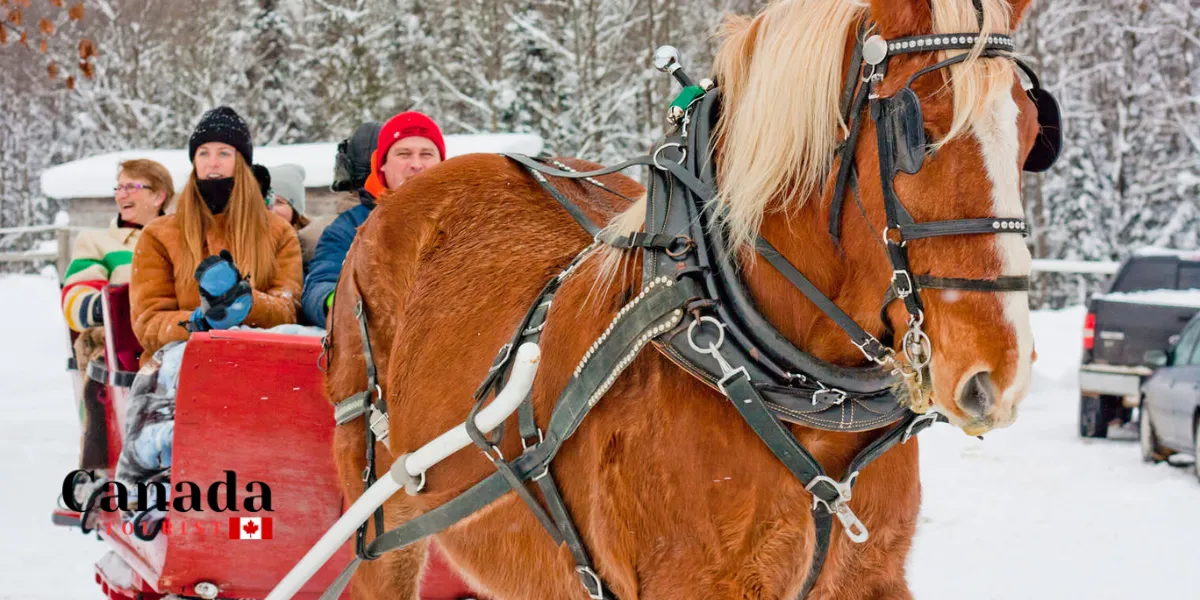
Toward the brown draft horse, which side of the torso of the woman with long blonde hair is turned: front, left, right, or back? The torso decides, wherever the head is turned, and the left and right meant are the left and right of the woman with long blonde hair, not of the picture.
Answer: front

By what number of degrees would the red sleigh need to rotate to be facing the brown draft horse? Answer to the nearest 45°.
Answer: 0° — it already faces it

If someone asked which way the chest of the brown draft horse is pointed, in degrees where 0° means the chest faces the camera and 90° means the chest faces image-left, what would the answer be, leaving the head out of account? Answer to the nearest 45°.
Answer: approximately 315°

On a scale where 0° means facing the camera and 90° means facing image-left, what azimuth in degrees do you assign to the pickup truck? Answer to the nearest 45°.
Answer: approximately 180°

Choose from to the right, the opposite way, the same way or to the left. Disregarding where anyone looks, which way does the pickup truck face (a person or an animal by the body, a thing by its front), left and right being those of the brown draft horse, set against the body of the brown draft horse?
to the left

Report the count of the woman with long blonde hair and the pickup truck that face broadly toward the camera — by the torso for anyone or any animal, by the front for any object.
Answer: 1

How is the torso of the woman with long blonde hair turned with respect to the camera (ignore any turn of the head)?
toward the camera

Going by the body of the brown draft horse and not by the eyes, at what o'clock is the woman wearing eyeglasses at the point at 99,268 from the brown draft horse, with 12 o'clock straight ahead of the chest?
The woman wearing eyeglasses is roughly at 6 o'clock from the brown draft horse.

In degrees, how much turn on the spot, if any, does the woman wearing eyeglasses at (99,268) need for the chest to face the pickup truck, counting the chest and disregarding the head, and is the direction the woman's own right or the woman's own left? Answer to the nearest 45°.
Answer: approximately 135° to the woman's own left

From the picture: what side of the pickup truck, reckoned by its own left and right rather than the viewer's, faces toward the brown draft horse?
back

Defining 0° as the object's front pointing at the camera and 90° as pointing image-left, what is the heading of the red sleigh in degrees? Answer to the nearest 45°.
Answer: approximately 315°

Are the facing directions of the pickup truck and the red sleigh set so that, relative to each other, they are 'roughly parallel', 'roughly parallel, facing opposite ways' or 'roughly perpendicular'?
roughly perpendicular

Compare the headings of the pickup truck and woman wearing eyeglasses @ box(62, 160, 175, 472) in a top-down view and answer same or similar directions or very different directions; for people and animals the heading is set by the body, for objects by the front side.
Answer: very different directions

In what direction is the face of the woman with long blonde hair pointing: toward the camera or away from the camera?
toward the camera

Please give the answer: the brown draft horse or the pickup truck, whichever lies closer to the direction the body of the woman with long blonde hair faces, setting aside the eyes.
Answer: the brown draft horse

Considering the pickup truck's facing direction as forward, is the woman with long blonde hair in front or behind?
behind

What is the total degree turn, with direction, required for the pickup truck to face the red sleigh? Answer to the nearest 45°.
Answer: approximately 180°

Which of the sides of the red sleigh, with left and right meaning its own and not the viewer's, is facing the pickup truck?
left
